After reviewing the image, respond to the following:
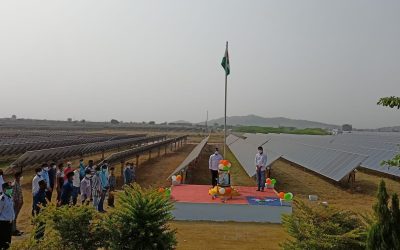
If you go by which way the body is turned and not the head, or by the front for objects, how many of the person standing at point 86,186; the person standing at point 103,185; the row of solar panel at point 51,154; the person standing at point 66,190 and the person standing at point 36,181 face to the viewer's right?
4

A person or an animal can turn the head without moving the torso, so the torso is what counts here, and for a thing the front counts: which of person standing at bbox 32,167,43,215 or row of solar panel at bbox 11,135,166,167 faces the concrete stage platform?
the person standing

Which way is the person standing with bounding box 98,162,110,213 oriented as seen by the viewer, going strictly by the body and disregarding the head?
to the viewer's right

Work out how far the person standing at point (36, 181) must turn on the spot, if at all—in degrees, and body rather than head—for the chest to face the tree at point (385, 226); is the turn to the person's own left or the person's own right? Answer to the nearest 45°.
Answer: approximately 45° to the person's own right

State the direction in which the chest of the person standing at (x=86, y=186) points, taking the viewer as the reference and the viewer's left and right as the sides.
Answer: facing to the right of the viewer

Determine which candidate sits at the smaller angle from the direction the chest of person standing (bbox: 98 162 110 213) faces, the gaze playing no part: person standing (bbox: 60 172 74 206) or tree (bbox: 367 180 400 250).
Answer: the tree

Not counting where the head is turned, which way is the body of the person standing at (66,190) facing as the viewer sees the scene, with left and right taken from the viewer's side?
facing to the right of the viewer

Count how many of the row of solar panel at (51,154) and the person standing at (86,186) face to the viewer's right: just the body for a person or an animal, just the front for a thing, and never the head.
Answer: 1

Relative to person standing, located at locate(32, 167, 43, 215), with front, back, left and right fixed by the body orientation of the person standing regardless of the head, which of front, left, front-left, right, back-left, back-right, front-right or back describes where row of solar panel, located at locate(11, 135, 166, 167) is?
left

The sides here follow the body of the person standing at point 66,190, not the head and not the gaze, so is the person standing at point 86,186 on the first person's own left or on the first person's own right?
on the first person's own left

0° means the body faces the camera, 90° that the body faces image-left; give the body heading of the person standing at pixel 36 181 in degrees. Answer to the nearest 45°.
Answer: approximately 270°
